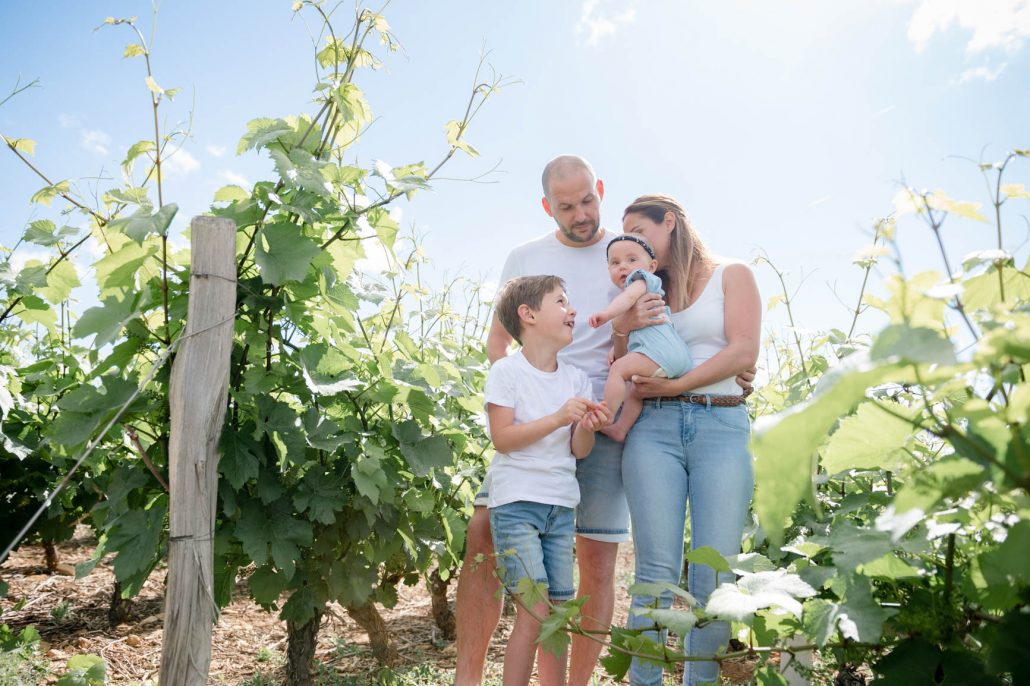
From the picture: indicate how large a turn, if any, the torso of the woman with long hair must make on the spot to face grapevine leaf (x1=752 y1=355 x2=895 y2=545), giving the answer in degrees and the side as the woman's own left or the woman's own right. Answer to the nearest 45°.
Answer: approximately 45° to the woman's own left

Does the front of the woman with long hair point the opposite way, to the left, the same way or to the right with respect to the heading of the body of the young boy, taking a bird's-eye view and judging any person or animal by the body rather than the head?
to the right

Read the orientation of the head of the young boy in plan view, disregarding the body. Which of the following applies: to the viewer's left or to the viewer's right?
to the viewer's right

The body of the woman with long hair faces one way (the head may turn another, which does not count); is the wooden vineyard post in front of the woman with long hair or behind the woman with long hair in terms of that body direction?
in front

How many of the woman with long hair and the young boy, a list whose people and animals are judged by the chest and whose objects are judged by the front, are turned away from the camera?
0

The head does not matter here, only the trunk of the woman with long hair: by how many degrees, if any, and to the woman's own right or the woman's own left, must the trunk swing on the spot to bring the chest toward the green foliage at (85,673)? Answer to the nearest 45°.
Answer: approximately 45° to the woman's own right

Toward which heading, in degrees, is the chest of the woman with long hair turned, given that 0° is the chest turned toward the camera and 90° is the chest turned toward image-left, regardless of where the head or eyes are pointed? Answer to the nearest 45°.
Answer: approximately 45°

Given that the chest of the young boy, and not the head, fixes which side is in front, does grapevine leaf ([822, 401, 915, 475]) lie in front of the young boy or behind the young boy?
in front

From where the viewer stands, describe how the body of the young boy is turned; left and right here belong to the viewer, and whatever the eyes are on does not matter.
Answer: facing the viewer and to the right of the viewer

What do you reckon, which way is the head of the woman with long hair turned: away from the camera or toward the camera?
toward the camera
